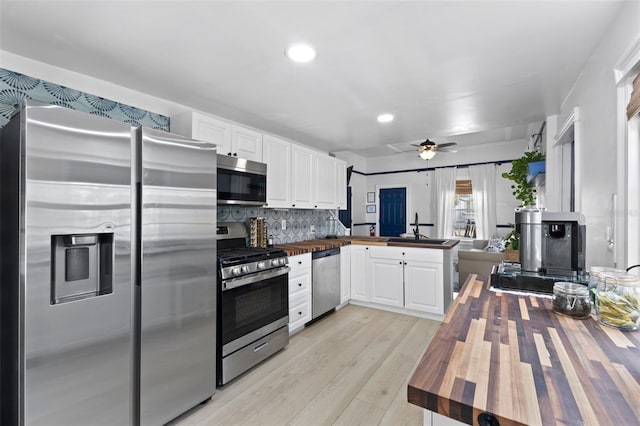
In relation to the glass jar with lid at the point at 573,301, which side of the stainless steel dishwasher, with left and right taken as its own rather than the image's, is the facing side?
front

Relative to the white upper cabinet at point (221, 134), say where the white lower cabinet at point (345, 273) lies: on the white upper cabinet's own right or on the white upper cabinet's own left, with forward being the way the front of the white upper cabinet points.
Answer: on the white upper cabinet's own left

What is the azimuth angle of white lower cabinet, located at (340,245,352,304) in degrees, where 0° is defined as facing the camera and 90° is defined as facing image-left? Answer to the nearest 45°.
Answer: approximately 315°

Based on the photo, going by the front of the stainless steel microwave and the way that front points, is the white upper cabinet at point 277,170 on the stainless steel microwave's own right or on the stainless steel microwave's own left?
on the stainless steel microwave's own left

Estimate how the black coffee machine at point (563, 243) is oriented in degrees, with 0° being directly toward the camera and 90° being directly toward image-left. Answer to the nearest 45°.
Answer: approximately 0°

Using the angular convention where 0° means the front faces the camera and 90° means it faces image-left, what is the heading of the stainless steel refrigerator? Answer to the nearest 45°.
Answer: approximately 315°

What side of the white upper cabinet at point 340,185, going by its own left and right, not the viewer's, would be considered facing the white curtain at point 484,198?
left
